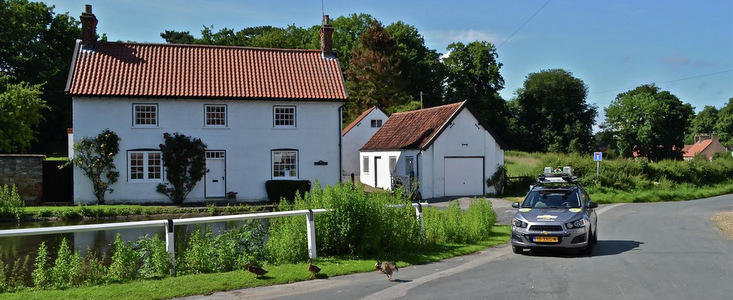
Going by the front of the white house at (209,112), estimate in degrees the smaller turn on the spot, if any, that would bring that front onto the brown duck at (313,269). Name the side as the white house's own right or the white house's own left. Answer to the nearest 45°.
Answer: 0° — it already faces it

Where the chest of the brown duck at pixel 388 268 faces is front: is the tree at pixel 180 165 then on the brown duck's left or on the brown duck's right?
on the brown duck's right

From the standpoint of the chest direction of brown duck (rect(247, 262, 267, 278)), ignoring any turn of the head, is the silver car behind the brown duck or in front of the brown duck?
behind

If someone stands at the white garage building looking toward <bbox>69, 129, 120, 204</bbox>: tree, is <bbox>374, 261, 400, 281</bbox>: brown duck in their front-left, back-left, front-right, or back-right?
front-left

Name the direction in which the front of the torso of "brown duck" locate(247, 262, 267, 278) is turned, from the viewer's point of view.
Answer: to the viewer's left

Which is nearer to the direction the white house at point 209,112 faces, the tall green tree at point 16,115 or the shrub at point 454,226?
the shrub

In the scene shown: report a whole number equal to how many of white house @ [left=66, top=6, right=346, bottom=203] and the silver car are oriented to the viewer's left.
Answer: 0

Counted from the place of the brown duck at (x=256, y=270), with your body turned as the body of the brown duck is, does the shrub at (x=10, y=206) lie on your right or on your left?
on your right

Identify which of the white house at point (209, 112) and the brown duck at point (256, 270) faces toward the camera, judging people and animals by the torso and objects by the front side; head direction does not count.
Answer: the white house

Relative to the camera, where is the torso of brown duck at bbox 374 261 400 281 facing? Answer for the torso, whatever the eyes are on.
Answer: to the viewer's left

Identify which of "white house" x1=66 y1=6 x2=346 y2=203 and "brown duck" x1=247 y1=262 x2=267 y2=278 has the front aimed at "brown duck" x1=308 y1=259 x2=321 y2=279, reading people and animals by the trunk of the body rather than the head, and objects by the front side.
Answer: the white house

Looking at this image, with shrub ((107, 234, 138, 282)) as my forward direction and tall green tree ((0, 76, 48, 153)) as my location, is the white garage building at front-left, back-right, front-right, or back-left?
front-left

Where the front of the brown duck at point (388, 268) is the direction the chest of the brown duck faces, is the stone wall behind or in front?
in front

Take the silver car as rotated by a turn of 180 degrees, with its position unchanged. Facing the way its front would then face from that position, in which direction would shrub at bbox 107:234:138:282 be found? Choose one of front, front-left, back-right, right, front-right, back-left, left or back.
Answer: back-left

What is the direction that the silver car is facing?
toward the camera
